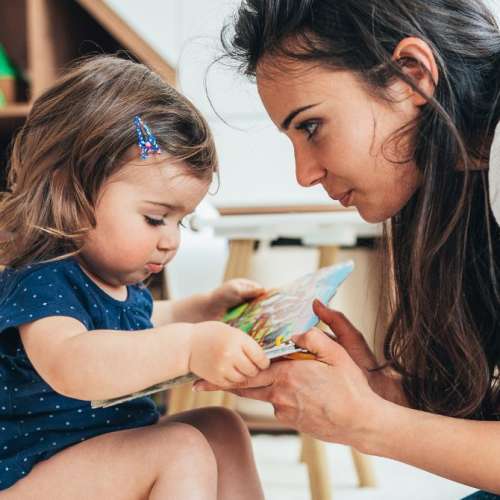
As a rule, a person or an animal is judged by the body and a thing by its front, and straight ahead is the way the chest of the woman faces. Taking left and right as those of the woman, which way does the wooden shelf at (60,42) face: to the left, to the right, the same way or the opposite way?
to the left

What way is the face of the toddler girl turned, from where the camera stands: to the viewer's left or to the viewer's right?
to the viewer's right

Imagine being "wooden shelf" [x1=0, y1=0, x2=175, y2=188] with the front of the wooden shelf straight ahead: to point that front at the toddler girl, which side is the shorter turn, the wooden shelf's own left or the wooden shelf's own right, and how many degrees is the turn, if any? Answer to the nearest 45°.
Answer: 0° — it already faces them

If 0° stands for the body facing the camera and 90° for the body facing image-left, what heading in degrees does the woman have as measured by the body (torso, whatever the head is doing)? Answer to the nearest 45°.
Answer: approximately 90°

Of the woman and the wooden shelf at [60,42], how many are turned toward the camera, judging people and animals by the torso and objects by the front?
1
